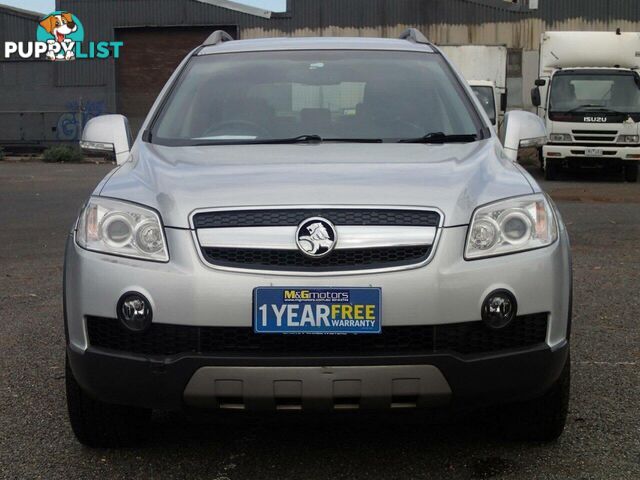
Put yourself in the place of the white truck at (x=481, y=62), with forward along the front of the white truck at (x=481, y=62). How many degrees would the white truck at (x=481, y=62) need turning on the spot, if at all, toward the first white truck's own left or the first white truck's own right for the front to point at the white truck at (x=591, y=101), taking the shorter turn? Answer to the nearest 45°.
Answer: approximately 45° to the first white truck's own left

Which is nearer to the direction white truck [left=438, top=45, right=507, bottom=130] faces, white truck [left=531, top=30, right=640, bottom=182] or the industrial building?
the white truck

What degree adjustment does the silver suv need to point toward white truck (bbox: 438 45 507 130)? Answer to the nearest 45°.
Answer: approximately 180°

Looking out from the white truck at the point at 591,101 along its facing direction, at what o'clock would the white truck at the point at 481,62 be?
the white truck at the point at 481,62 is roughly at 5 o'clock from the white truck at the point at 591,101.

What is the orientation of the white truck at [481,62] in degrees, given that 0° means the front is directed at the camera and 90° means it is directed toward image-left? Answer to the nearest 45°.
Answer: approximately 0°

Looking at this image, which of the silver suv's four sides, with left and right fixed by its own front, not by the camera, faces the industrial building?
back

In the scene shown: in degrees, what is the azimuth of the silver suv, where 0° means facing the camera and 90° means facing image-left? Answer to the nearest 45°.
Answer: approximately 0°
